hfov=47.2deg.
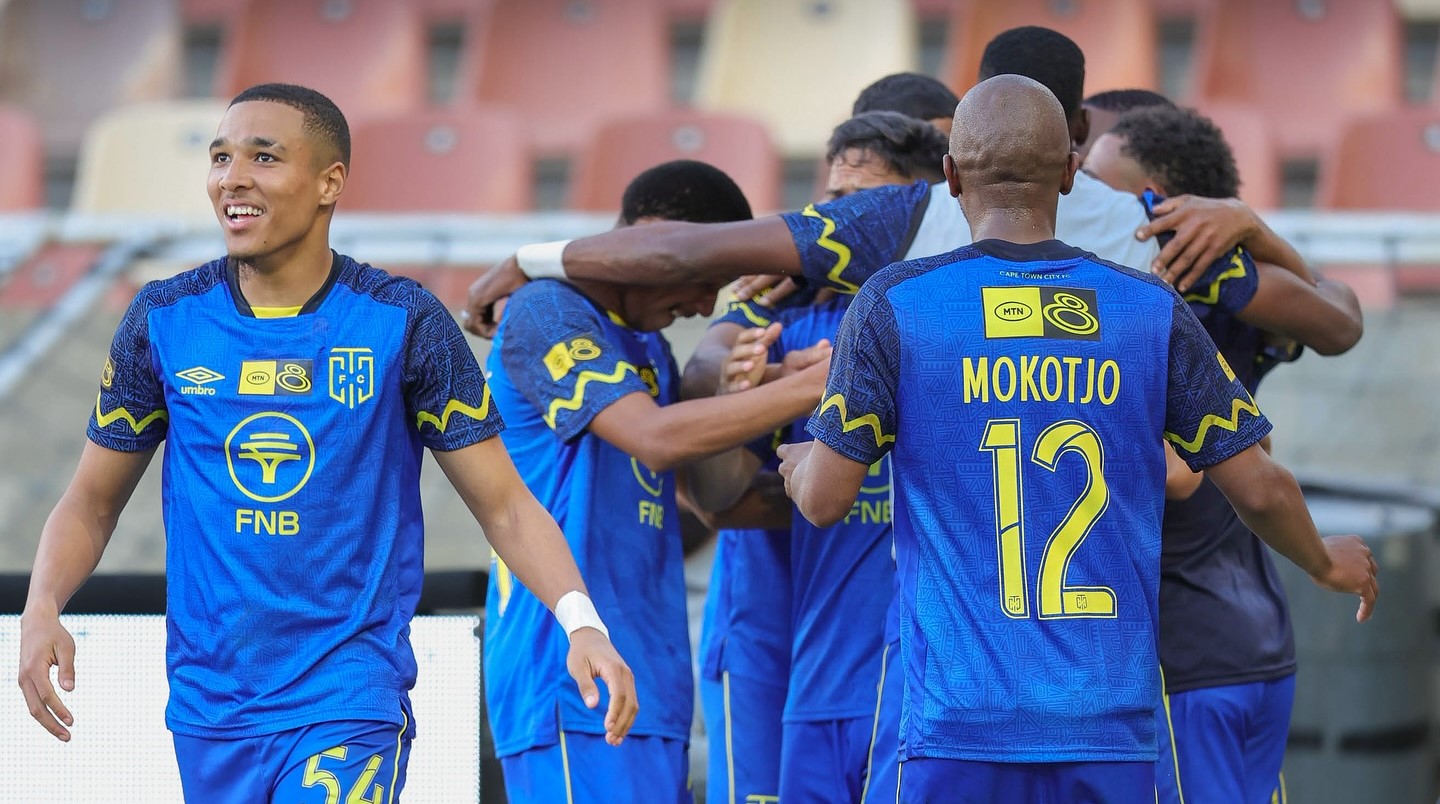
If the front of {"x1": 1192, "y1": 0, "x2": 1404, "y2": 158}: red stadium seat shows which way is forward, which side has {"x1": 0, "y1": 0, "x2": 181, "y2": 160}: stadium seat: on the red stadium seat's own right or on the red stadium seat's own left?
on the red stadium seat's own right

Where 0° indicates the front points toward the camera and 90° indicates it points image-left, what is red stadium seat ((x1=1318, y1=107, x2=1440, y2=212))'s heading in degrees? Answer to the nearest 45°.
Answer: approximately 0°

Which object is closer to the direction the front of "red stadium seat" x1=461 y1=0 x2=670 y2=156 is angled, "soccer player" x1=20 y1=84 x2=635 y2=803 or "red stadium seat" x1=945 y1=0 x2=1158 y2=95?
the soccer player

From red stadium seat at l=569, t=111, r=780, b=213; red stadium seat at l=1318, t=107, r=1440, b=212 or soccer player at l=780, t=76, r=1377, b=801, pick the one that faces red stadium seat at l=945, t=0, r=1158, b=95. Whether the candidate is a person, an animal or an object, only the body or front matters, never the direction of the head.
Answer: the soccer player

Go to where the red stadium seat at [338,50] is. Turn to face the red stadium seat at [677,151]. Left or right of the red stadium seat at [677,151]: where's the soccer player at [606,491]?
right

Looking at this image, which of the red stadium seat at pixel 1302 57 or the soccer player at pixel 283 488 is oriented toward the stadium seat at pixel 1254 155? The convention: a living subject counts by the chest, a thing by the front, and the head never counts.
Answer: the red stadium seat

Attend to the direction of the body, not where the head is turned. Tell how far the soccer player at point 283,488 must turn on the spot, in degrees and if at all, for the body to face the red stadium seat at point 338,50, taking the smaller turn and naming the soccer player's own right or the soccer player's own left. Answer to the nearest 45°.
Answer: approximately 180°

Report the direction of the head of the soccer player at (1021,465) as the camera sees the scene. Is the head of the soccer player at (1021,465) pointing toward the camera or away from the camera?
away from the camera

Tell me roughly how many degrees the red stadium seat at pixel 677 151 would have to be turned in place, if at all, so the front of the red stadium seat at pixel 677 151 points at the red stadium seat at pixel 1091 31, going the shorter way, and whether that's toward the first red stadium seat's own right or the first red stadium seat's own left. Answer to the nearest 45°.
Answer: approximately 90° to the first red stadium seat's own left
